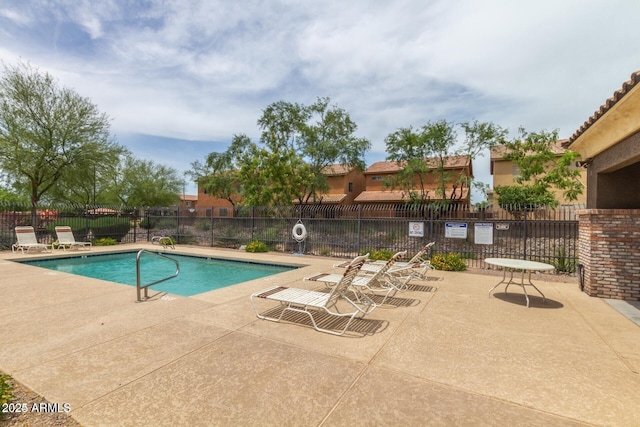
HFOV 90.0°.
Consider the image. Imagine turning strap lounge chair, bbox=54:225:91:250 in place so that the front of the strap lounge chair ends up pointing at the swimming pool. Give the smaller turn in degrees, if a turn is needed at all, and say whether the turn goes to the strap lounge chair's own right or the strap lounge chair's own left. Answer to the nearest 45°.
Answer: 0° — it already faces it

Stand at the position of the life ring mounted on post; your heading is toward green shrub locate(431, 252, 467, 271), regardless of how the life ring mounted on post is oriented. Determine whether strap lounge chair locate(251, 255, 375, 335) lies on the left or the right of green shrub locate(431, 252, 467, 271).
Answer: right

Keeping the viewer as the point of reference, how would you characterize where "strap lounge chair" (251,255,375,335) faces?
facing away from the viewer and to the left of the viewer

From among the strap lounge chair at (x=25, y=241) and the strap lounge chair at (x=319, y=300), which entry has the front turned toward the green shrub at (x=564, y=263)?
the strap lounge chair at (x=25, y=241)

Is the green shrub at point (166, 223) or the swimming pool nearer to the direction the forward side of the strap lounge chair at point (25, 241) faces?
the swimming pool

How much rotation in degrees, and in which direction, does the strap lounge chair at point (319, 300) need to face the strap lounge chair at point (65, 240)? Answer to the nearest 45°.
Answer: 0° — it already faces it

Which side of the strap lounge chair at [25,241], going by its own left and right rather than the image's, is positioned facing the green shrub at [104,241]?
left

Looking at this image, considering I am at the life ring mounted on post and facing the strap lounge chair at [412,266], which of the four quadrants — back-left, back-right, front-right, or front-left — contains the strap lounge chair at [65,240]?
back-right

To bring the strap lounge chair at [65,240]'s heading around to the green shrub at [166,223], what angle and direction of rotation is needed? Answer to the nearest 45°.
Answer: approximately 90° to its left
